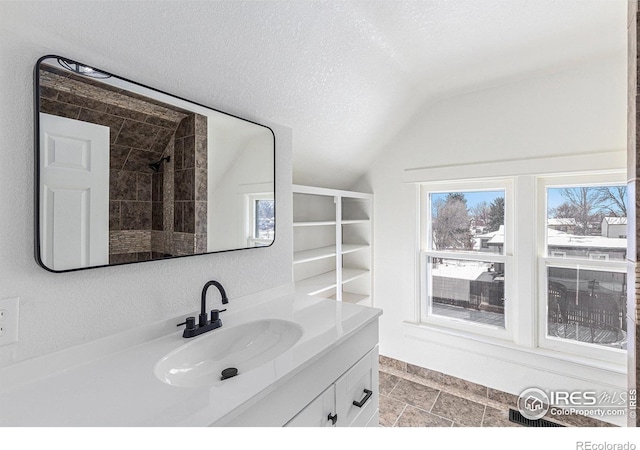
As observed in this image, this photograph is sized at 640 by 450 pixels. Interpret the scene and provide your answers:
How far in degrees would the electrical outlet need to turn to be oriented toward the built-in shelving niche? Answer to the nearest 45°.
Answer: approximately 90° to its left

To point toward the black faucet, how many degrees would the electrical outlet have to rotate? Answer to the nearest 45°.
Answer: approximately 90° to its left

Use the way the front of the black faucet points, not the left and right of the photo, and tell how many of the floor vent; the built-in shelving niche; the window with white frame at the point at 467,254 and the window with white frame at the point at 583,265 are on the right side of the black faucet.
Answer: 0

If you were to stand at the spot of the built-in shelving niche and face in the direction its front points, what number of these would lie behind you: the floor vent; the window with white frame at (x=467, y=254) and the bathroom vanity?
0

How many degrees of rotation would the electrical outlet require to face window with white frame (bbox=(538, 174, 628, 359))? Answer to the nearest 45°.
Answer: approximately 90° to its left

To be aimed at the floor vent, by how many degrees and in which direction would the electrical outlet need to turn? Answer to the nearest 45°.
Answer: approximately 90° to its left

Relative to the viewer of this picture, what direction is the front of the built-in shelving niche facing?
facing the viewer and to the right of the viewer

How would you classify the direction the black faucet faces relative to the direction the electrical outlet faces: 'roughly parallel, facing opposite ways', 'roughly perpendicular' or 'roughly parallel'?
roughly parallel

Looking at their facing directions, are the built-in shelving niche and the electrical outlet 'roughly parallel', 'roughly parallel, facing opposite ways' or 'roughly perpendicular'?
roughly parallel

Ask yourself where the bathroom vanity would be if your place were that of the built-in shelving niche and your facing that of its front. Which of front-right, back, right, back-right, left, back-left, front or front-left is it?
front-right

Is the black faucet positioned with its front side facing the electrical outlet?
no

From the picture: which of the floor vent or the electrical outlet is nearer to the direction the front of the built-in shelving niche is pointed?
the floor vent

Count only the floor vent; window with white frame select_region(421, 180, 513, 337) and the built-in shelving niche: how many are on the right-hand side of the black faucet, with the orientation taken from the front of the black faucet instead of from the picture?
0

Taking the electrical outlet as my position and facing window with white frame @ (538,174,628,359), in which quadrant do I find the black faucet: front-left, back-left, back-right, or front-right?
front-left
